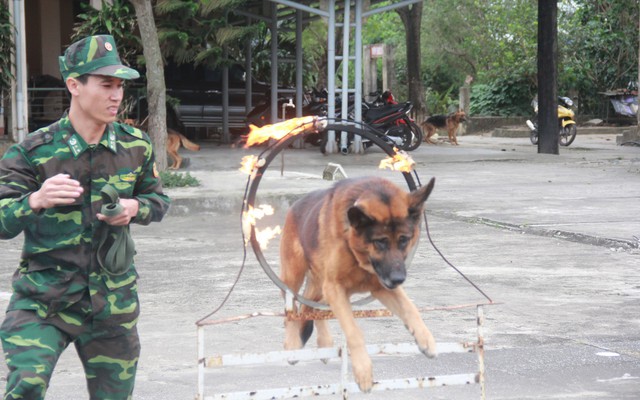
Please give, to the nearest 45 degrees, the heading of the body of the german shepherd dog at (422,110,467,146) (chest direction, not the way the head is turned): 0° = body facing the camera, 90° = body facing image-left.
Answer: approximately 270°

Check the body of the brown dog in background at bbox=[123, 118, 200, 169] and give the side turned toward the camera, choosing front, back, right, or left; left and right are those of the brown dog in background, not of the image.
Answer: left

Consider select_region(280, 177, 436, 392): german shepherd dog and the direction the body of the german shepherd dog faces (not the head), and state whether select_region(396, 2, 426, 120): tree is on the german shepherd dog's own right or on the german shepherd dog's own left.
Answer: on the german shepherd dog's own left

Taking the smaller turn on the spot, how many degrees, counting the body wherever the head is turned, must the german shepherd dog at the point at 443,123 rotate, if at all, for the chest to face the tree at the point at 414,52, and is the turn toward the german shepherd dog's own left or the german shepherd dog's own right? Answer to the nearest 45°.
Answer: approximately 90° to the german shepherd dog's own left

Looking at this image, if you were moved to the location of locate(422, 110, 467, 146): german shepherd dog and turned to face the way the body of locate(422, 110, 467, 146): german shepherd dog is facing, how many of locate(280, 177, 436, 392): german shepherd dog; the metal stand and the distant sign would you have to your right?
2

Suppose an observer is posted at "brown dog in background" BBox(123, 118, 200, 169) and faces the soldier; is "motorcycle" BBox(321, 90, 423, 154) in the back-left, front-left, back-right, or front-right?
back-left

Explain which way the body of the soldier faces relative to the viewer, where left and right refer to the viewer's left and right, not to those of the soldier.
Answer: facing the viewer and to the right of the viewer

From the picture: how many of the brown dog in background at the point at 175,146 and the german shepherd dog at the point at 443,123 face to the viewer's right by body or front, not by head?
1

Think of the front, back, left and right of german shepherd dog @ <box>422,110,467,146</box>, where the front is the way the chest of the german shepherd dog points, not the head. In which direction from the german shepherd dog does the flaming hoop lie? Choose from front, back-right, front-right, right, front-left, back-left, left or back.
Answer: right

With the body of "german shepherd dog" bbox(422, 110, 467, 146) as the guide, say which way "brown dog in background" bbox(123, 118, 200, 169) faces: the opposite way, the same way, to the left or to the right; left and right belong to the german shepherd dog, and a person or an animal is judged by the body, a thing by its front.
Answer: the opposite way

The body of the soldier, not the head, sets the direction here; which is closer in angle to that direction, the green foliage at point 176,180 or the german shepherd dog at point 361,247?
the german shepherd dog

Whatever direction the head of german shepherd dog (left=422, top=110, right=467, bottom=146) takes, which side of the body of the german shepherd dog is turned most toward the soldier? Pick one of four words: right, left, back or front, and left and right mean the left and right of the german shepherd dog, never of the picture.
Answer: right
